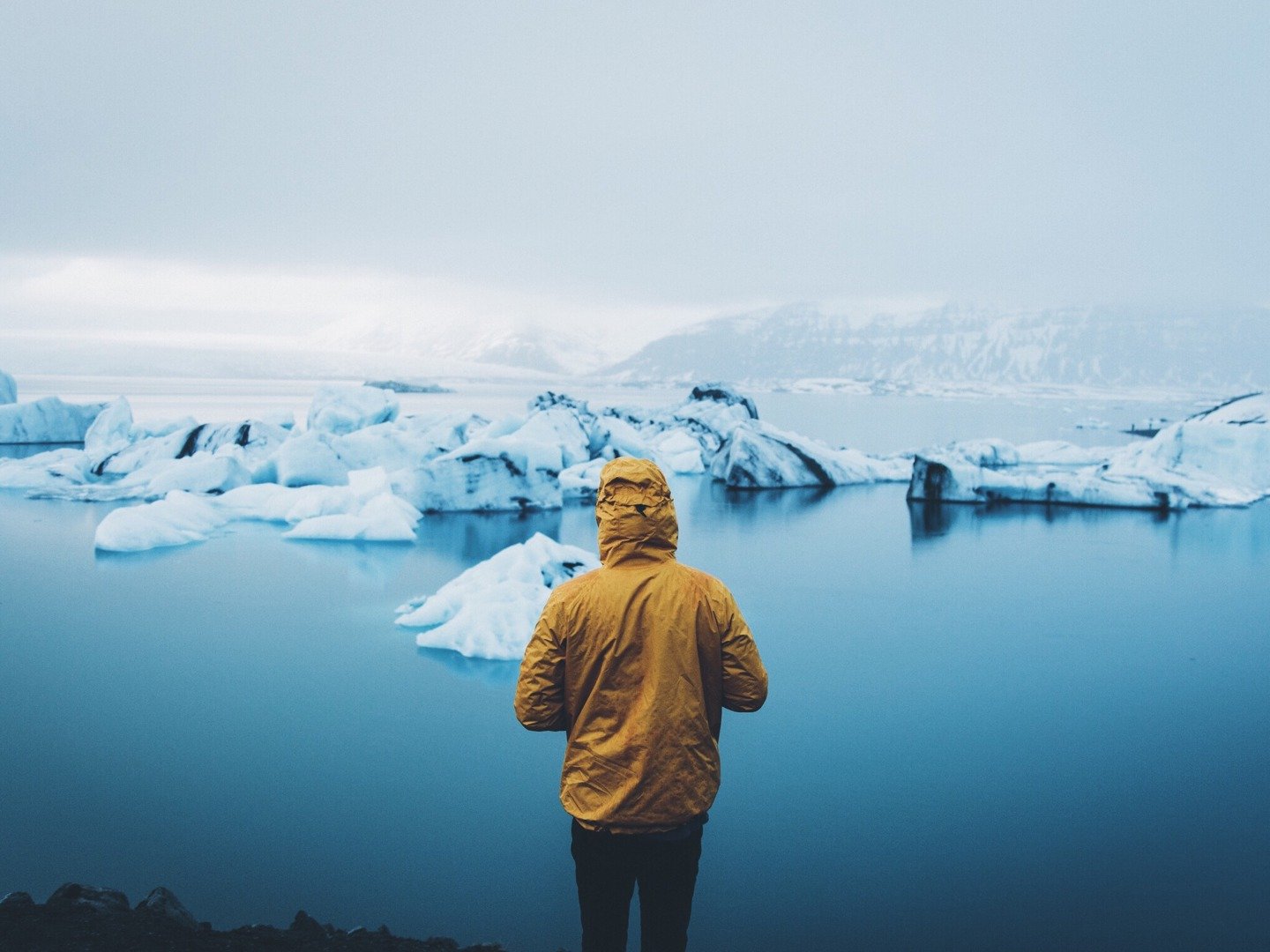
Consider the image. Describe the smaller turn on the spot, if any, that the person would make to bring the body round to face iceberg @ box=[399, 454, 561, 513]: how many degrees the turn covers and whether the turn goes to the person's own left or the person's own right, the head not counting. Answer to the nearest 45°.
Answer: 0° — they already face it

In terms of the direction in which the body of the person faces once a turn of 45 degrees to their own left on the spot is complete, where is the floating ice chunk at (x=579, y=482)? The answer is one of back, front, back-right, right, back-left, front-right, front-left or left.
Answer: front-right

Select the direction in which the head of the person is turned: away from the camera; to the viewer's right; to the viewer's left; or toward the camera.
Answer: away from the camera

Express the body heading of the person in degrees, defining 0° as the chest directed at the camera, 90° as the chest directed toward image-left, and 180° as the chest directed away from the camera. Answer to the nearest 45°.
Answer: approximately 180°

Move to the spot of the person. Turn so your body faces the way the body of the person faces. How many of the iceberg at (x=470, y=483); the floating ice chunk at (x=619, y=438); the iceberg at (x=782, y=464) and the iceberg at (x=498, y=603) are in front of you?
4

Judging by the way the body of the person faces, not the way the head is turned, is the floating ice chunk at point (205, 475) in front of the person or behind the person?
in front

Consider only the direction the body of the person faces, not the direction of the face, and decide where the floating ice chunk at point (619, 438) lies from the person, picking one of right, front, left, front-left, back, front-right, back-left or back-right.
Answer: front

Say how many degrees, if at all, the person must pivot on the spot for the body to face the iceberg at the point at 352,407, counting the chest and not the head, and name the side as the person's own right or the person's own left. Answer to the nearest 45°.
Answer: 0° — they already face it

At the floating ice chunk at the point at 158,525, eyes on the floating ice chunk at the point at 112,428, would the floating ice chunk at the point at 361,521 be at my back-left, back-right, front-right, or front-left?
back-right

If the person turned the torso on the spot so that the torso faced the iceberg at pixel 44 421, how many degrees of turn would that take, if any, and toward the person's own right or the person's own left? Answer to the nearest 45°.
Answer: approximately 45° to the person's own left

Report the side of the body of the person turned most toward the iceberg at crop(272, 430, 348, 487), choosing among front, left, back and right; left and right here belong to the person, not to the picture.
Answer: front

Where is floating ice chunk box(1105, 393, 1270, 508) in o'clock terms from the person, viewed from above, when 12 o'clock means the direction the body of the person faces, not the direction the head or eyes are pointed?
The floating ice chunk is roughly at 1 o'clock from the person.

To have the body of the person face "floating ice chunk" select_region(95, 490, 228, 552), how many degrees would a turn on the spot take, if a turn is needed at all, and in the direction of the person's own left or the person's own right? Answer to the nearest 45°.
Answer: approximately 45° to the person's own left

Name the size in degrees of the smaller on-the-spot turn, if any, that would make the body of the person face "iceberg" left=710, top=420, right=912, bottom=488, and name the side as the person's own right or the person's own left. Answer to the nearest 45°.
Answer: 0° — they already face it

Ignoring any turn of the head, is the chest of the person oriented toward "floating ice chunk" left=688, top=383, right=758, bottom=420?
yes

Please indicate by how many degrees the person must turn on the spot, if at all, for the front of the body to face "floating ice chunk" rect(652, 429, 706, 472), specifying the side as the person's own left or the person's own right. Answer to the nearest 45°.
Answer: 0° — they already face it

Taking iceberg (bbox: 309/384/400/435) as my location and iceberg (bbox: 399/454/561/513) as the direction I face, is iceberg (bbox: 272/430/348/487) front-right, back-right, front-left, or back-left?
front-right

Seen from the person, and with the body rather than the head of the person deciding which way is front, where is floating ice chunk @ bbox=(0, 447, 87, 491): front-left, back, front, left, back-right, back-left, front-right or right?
front-left
